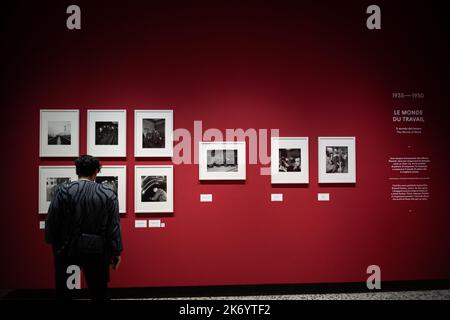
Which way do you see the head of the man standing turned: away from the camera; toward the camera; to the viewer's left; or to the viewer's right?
away from the camera

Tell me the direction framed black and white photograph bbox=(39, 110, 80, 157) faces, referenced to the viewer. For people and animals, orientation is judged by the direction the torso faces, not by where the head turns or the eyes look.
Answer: facing the viewer

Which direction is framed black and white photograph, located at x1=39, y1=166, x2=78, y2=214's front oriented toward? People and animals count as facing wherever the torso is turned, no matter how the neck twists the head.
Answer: toward the camera

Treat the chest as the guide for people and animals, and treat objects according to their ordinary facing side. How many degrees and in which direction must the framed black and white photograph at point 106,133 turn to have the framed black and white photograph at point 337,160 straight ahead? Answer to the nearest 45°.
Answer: approximately 90° to its left

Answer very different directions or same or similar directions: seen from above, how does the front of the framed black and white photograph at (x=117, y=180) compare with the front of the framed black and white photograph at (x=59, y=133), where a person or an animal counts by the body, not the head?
same or similar directions

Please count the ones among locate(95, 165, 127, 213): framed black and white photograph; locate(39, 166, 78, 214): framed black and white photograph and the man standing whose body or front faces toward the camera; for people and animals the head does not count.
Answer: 2

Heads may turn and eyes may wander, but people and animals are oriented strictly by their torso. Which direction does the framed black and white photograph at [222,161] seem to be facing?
toward the camera

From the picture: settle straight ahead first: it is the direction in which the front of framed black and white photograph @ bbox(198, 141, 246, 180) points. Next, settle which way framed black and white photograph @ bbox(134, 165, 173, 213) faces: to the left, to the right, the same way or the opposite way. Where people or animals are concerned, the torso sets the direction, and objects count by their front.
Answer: the same way

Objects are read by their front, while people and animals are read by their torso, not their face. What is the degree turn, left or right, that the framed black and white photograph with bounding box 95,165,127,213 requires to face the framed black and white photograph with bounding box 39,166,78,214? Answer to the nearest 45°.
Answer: approximately 90° to its right

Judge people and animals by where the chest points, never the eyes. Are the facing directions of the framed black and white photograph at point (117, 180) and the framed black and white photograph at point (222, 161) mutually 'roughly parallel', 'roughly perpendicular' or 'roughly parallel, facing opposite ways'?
roughly parallel

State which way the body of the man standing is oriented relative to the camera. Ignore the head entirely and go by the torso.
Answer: away from the camera

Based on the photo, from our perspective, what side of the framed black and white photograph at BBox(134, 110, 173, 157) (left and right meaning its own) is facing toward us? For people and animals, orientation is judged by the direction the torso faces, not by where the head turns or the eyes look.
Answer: front

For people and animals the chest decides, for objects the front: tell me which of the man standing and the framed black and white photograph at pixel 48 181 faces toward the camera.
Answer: the framed black and white photograph

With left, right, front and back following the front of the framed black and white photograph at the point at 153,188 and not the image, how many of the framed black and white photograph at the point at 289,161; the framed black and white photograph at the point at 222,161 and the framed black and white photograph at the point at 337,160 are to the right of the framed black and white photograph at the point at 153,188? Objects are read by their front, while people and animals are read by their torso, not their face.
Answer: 0
